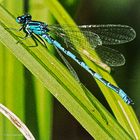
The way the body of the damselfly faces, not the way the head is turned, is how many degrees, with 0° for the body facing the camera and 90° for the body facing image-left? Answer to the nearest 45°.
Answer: approximately 90°
